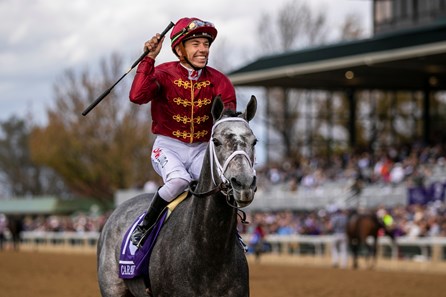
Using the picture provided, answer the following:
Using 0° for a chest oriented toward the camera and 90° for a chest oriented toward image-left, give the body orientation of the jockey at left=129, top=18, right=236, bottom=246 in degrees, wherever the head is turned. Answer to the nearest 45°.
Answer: approximately 315°

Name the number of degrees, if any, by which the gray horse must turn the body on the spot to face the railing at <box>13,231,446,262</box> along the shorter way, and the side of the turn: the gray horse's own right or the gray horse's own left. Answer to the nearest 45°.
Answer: approximately 135° to the gray horse's own left

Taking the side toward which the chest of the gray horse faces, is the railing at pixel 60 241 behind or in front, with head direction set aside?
behind
